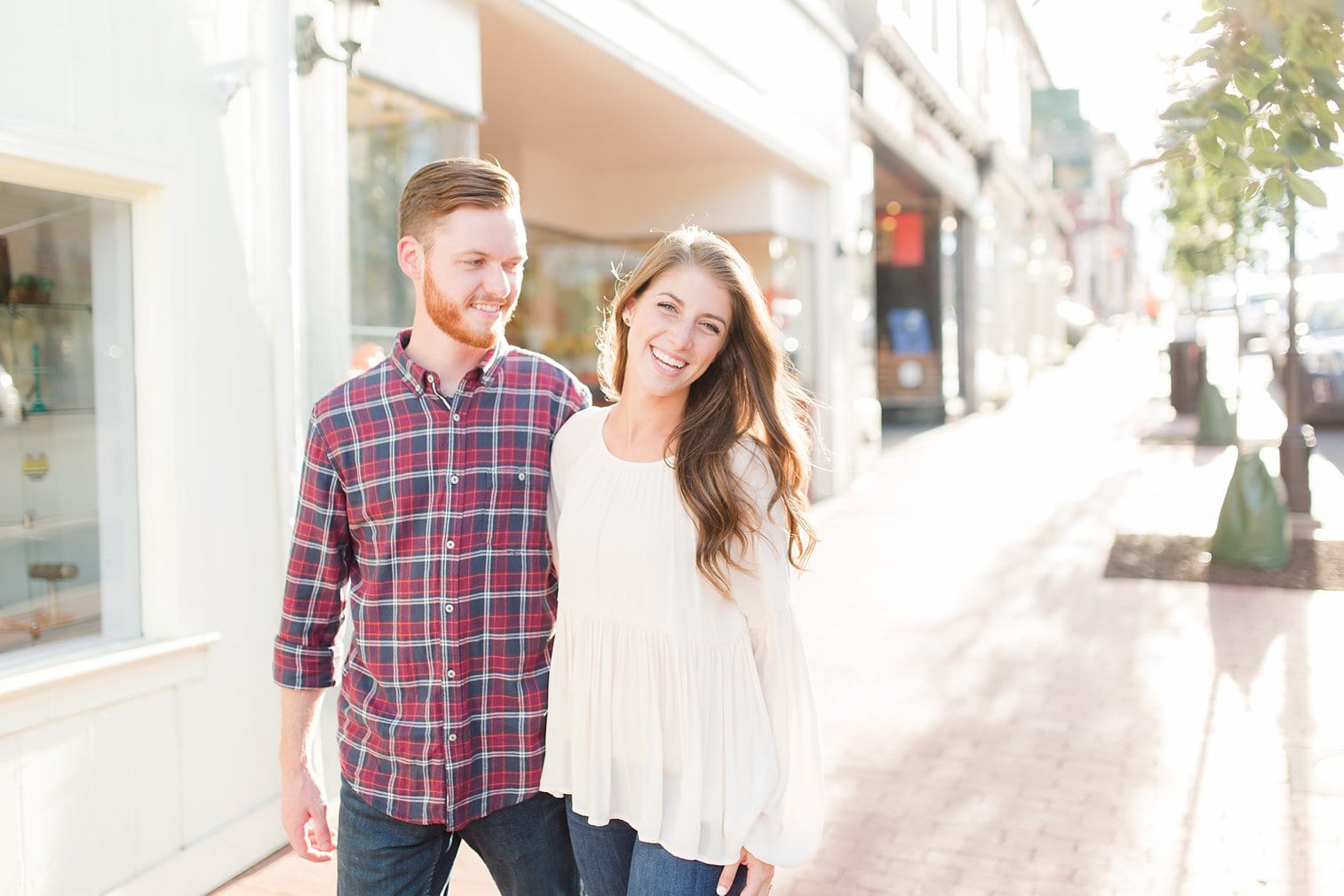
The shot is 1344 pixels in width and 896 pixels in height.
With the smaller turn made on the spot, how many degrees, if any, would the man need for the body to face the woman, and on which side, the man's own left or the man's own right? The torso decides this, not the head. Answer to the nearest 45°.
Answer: approximately 45° to the man's own left

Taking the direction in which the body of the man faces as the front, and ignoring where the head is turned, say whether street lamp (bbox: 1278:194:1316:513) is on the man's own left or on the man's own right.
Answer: on the man's own left

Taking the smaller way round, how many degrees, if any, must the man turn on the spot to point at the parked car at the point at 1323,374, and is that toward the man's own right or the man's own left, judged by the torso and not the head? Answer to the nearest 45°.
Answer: approximately 135° to the man's own left

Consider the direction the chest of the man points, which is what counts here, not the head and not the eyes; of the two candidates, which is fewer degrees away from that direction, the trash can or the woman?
the woman

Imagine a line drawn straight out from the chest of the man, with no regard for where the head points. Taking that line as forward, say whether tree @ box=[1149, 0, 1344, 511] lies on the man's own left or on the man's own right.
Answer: on the man's own left

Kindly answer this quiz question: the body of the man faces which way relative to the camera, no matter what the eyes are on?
toward the camera
